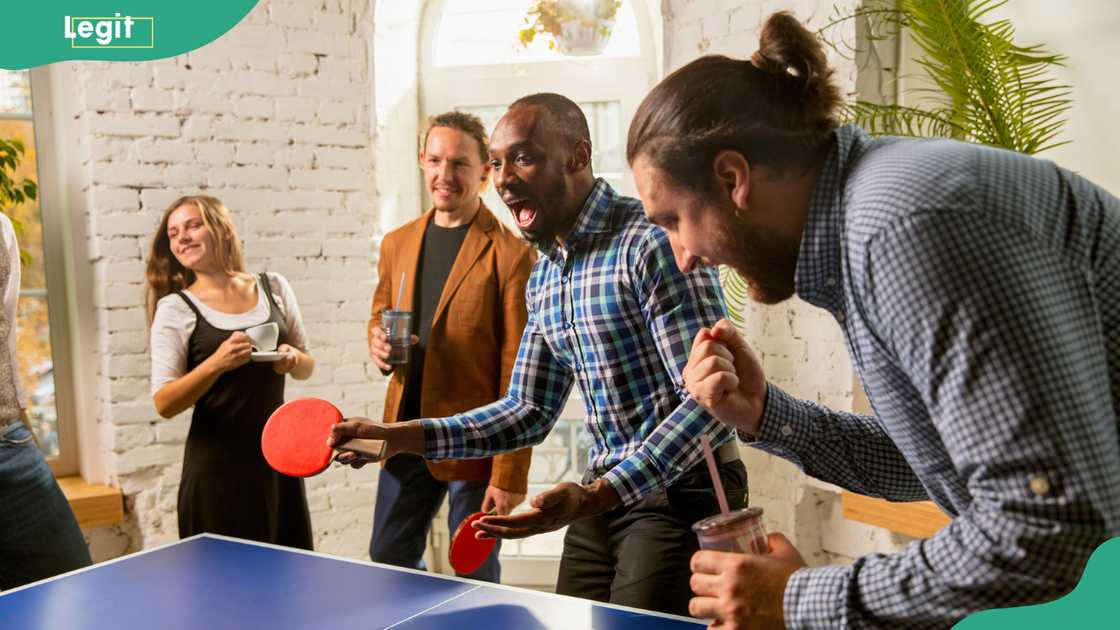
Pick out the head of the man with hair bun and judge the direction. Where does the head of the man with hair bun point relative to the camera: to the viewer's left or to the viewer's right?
to the viewer's left

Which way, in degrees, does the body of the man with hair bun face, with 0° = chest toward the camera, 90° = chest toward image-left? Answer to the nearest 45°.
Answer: approximately 90°

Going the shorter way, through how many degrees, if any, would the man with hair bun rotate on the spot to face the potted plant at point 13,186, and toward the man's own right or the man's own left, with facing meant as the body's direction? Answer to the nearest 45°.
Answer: approximately 45° to the man's own right

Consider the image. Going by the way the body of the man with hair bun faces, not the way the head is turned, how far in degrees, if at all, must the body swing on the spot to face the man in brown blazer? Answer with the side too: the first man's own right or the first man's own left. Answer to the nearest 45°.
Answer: approximately 45° to the first man's own right

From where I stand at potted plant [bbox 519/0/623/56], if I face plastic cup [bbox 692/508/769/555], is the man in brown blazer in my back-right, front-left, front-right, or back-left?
front-right

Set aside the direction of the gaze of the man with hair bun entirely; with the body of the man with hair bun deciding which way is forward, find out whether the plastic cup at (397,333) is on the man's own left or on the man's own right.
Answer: on the man's own right

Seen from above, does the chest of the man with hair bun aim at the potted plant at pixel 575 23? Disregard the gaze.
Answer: no

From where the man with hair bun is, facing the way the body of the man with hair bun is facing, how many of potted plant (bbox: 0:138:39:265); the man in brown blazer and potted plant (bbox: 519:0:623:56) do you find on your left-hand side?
0
